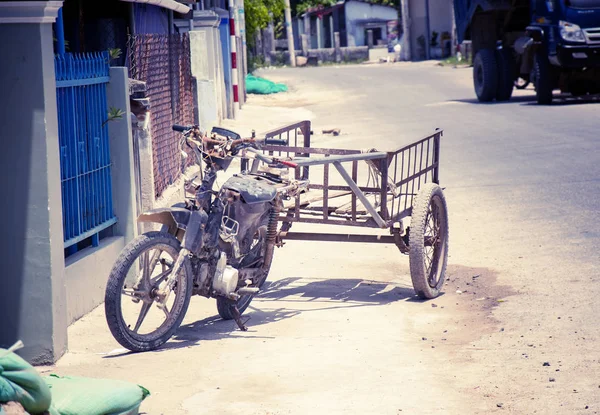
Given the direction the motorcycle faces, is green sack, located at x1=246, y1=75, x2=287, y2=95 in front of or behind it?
behind

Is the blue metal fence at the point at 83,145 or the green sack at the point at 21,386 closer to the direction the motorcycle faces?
the green sack

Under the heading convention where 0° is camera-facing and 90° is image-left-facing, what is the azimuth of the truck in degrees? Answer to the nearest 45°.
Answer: approximately 315°

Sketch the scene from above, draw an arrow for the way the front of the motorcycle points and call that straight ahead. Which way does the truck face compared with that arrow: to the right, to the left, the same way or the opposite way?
to the left

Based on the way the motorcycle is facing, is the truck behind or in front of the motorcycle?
behind

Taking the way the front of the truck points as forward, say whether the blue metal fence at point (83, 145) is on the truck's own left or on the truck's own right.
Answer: on the truck's own right

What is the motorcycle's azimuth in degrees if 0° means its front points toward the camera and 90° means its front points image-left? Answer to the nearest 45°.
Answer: approximately 45°

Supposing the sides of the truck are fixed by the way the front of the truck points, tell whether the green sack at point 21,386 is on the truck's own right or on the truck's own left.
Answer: on the truck's own right
